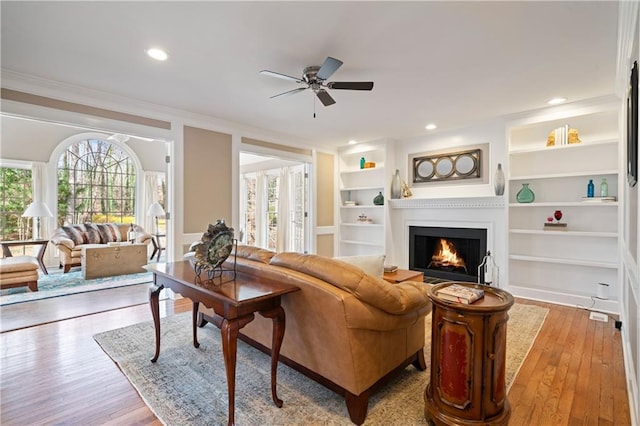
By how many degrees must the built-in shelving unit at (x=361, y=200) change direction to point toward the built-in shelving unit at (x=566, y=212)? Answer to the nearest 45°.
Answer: approximately 90° to its left

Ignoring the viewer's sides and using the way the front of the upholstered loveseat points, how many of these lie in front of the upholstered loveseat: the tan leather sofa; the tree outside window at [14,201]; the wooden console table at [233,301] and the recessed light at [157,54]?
3

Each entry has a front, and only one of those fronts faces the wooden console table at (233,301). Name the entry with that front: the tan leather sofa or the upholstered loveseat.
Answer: the upholstered loveseat

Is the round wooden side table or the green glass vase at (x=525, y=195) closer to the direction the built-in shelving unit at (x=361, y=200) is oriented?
the round wooden side table

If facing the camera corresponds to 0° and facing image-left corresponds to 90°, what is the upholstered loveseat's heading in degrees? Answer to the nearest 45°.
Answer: approximately 0°

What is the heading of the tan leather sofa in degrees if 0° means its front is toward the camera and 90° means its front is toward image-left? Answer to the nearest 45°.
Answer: approximately 225°

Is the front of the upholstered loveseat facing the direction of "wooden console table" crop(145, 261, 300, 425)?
yes

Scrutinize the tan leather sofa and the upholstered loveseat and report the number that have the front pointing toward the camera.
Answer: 1

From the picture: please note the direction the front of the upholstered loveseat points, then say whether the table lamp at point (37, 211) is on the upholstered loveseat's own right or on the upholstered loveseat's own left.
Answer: on the upholstered loveseat's own right

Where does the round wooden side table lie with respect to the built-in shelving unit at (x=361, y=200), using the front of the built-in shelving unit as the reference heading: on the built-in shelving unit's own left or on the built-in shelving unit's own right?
on the built-in shelving unit's own left

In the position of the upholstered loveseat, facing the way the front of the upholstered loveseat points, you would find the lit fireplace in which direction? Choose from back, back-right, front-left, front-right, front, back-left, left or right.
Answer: front-left

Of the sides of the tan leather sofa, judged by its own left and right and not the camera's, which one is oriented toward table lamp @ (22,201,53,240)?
left

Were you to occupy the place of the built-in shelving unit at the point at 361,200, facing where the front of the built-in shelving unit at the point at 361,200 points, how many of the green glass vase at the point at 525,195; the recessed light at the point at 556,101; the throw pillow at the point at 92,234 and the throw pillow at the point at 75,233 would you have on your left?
2

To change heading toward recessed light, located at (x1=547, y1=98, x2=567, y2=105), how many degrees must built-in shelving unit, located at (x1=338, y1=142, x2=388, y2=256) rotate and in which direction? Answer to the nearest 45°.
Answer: approximately 90° to its left
